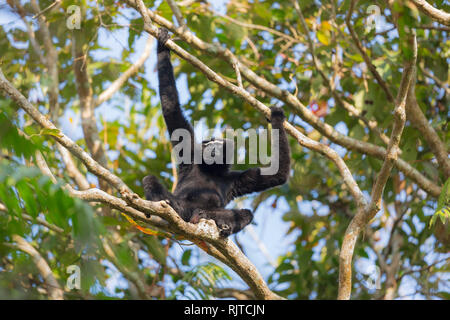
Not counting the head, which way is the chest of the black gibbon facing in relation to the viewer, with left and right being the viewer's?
facing the viewer

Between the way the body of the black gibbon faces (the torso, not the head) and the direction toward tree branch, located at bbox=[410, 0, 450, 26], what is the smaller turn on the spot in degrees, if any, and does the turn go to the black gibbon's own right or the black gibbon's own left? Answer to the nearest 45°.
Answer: approximately 45° to the black gibbon's own left

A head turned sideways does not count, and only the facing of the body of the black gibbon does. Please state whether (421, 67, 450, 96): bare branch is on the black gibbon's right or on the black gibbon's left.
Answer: on the black gibbon's left

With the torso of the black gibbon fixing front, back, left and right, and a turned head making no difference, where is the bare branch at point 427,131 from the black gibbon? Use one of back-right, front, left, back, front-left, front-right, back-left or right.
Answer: left

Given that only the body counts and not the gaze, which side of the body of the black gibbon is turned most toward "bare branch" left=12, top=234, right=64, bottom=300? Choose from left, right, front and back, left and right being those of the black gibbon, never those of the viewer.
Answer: right

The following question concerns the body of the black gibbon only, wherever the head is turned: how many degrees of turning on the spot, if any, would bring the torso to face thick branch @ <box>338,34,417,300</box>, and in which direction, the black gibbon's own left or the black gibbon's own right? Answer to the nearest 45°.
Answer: approximately 45° to the black gibbon's own left
